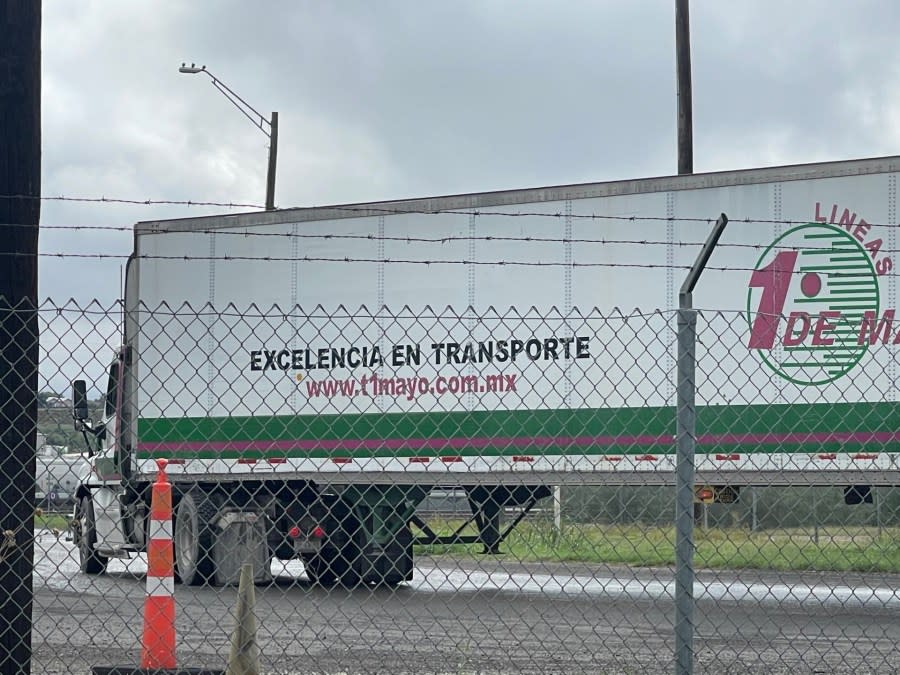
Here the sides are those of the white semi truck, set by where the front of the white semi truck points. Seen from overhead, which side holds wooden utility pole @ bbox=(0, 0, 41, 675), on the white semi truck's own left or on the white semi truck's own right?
on the white semi truck's own left

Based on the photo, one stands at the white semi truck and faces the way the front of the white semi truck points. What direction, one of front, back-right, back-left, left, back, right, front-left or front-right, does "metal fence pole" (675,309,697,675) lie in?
back-left

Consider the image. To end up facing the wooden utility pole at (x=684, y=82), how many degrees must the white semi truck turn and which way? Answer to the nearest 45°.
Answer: approximately 90° to its right

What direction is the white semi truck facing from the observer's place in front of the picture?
facing away from the viewer and to the left of the viewer

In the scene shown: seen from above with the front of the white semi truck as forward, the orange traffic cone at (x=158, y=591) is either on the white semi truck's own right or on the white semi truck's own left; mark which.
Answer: on the white semi truck's own left
